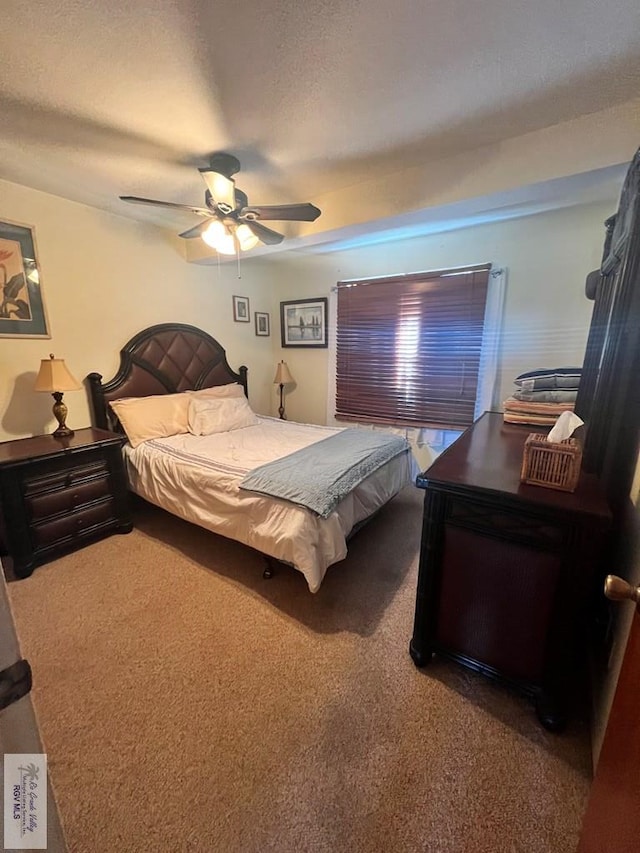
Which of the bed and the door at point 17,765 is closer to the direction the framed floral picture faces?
the bed

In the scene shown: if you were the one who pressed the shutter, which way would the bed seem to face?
facing the viewer and to the right of the viewer

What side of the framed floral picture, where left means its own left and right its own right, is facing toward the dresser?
front

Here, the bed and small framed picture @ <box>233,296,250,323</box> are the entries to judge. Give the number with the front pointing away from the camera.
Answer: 0

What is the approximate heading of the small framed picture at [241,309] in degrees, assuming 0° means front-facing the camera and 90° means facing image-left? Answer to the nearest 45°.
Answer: approximately 315°

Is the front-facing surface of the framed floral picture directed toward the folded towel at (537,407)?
yes

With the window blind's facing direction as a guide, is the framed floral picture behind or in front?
in front

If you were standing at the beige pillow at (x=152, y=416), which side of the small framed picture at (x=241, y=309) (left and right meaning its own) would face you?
right

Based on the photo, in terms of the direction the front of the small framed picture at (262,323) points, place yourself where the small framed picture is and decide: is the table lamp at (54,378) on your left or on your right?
on your right

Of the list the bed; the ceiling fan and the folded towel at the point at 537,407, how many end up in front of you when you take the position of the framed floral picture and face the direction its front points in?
3

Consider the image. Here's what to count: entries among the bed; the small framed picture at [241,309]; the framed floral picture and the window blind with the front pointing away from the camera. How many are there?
0

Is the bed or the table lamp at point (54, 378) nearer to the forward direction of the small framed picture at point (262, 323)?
the bed
